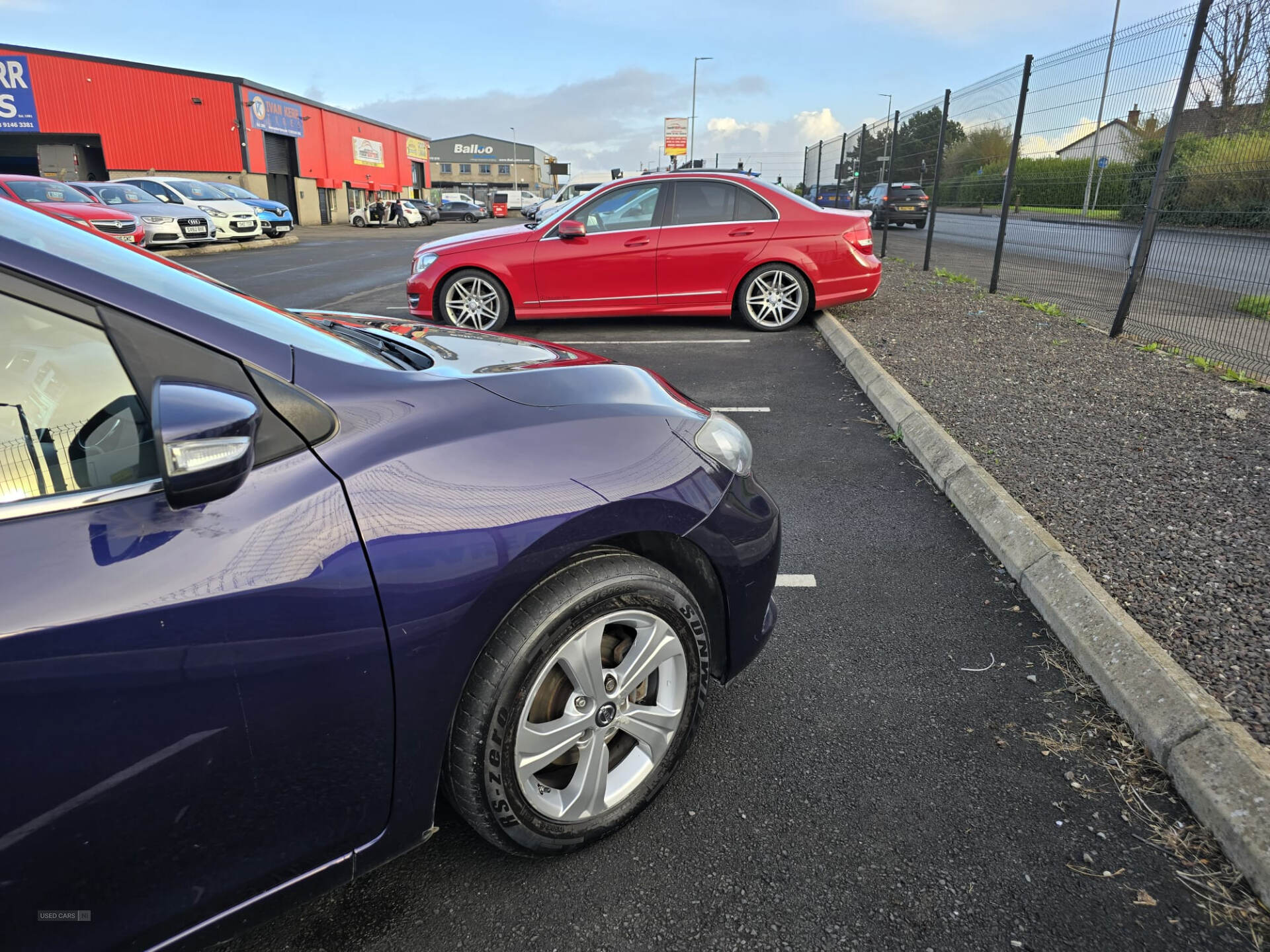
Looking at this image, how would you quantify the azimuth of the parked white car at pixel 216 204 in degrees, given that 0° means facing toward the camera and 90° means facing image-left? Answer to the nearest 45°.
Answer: approximately 315°

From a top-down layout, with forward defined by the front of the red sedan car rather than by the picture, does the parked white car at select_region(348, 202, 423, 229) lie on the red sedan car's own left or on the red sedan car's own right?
on the red sedan car's own right

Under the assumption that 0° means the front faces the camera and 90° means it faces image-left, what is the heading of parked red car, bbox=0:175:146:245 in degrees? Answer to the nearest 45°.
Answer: approximately 315°

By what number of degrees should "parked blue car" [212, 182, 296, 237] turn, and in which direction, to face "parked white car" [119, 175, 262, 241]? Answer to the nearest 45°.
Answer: approximately 45° to its right

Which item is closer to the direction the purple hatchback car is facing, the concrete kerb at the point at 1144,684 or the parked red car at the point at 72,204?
the concrete kerb

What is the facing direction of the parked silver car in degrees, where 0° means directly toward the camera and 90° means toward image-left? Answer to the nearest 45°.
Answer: approximately 315°

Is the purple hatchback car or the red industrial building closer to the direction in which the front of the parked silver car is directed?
the purple hatchback car

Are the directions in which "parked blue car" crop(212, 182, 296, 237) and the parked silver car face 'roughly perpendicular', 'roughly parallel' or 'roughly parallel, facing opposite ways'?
roughly parallel

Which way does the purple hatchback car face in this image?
to the viewer's right

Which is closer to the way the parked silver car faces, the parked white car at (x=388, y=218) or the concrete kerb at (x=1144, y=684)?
the concrete kerb

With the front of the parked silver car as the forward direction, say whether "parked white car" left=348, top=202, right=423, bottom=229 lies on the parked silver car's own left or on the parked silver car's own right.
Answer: on the parked silver car's own left

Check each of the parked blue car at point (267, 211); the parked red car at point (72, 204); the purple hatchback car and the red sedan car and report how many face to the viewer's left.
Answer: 1

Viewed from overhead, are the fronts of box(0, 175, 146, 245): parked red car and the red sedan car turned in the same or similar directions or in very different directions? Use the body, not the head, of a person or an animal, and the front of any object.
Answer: very different directions

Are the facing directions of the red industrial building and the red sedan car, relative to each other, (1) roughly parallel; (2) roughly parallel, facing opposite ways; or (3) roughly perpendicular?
roughly parallel, facing opposite ways

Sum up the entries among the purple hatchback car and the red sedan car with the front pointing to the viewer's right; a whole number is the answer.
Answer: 1

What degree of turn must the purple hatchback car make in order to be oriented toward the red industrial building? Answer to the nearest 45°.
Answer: approximately 90° to its left

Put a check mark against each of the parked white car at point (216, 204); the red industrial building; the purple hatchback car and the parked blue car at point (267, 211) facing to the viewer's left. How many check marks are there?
0

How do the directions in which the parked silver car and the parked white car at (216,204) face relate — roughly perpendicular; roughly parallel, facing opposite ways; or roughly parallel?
roughly parallel

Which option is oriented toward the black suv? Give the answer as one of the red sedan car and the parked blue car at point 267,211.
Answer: the parked blue car

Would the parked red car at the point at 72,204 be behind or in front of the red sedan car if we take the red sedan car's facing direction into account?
in front
